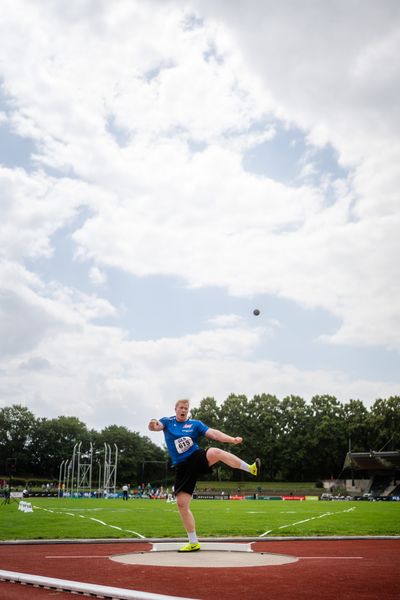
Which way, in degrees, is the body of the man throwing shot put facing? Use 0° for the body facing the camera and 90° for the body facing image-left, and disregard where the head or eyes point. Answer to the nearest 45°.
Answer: approximately 0°
